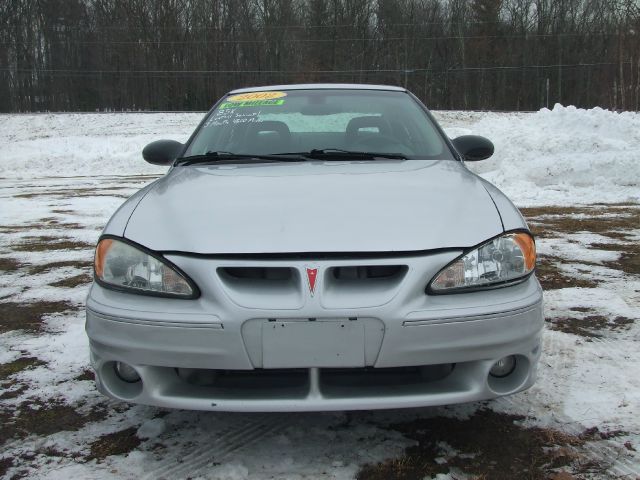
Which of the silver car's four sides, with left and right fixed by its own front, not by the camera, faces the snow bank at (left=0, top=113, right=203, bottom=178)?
back

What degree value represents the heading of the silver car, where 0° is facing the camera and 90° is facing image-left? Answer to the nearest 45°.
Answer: approximately 0°

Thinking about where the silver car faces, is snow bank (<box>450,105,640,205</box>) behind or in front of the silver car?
behind
